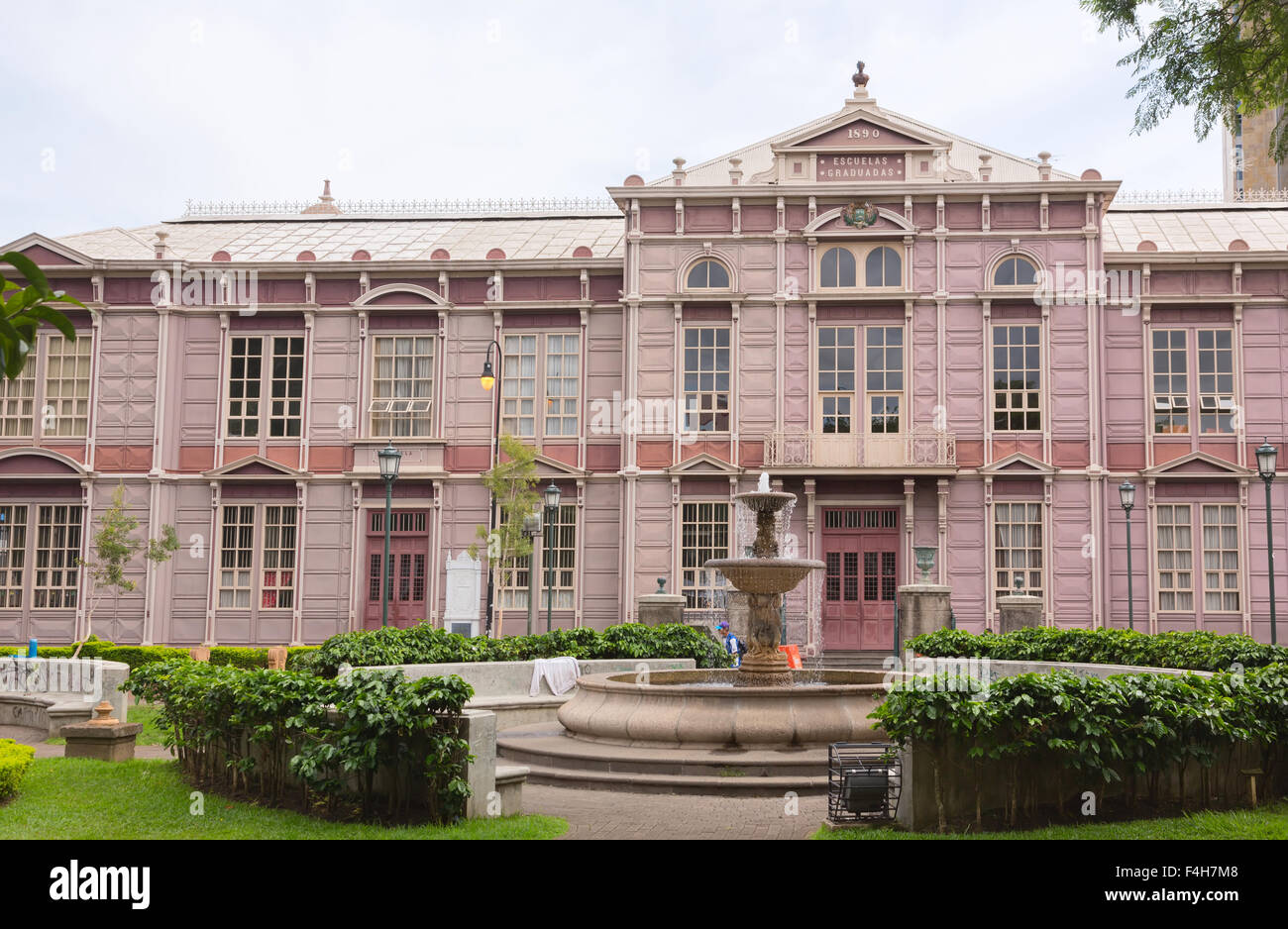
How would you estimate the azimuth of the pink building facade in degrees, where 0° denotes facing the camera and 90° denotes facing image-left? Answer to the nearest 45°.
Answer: approximately 0°

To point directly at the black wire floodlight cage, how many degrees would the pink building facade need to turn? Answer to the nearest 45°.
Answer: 0° — it already faces it

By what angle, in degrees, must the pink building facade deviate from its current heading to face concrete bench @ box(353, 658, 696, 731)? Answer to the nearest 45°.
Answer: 0° — it already faces it

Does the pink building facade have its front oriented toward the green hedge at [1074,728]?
yes

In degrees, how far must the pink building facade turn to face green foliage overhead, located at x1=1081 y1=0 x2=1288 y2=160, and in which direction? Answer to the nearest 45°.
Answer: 0° — it already faces it

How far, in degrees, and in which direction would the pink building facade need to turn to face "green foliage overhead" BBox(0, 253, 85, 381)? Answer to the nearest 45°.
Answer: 0° — it already faces it

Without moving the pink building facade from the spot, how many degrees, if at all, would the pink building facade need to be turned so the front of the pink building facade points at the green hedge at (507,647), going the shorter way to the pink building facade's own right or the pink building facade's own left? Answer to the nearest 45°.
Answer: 0° — it already faces it
